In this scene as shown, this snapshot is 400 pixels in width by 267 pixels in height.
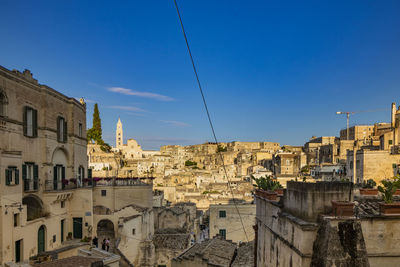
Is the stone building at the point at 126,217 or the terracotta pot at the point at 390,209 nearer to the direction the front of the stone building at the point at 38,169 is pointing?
the terracotta pot

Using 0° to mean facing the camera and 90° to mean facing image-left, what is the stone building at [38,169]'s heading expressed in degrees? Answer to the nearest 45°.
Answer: approximately 315°
